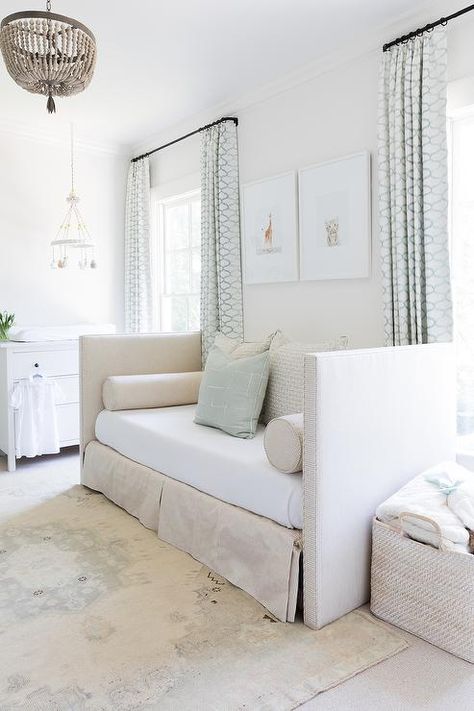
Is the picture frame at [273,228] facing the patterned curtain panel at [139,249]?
no

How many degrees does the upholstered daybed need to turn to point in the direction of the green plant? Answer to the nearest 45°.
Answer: approximately 90° to its right

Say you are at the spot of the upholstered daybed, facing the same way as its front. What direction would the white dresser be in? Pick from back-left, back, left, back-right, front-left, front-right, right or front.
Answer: right

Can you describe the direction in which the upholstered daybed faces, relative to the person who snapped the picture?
facing the viewer and to the left of the viewer

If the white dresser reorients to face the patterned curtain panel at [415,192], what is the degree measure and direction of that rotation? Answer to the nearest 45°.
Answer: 0° — it already faces it

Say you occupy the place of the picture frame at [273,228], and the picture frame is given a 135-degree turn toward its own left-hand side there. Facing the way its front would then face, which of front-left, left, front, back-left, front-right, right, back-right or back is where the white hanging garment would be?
back

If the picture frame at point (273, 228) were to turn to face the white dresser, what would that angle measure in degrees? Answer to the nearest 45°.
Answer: approximately 45° to its right

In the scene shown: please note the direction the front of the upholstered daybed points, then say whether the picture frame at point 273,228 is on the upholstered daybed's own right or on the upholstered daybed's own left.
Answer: on the upholstered daybed's own right

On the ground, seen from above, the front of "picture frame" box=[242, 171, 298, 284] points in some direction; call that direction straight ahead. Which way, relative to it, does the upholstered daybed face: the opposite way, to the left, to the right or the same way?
the same way

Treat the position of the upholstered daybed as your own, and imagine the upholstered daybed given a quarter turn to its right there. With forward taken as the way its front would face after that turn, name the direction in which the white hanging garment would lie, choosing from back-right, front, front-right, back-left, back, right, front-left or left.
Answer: front

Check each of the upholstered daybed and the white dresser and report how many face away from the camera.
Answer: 0

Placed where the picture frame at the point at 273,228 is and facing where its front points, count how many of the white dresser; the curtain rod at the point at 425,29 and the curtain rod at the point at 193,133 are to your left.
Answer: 1

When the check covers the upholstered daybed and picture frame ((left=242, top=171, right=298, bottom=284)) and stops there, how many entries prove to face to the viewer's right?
0

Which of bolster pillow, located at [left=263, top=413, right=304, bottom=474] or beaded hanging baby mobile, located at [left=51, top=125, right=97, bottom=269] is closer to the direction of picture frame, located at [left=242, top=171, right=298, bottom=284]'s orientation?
the bolster pillow
